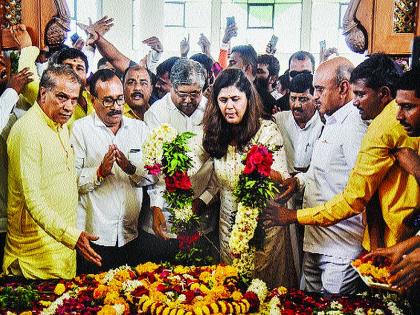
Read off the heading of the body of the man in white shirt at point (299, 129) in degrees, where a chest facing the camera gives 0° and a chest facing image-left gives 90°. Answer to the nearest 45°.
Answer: approximately 45°

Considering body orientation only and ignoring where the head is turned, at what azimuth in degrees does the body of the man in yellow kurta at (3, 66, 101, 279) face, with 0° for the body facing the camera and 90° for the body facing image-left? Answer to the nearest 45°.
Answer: approximately 315°

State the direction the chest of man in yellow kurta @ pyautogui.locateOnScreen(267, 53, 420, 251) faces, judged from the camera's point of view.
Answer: to the viewer's left

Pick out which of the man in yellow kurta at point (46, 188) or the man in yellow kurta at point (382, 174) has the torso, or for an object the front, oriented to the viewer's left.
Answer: the man in yellow kurta at point (382, 174)

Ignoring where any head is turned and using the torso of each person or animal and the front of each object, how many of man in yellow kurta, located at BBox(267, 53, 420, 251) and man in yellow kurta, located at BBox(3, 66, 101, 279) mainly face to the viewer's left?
1

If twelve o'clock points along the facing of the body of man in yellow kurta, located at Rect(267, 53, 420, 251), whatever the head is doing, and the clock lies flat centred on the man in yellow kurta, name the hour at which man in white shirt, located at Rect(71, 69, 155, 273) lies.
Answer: The man in white shirt is roughly at 12 o'clock from the man in yellow kurta.

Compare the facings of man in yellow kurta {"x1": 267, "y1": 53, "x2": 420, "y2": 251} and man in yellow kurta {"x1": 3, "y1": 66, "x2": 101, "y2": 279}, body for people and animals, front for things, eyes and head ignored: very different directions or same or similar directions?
very different directions

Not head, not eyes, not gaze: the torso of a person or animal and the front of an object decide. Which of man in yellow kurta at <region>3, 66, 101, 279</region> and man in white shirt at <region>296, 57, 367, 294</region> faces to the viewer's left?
the man in white shirt

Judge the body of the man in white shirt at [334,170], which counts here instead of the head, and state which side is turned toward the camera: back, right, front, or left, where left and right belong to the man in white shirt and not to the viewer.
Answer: left

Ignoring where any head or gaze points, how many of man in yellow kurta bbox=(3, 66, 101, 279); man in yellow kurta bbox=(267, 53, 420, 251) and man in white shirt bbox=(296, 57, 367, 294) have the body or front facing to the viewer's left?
2

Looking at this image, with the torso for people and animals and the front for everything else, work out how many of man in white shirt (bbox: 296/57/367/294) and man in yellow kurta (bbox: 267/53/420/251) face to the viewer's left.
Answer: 2

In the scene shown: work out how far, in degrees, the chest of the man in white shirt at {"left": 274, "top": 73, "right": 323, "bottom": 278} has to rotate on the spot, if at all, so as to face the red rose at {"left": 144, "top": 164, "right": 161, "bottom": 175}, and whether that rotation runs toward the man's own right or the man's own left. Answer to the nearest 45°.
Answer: approximately 45° to the man's own right

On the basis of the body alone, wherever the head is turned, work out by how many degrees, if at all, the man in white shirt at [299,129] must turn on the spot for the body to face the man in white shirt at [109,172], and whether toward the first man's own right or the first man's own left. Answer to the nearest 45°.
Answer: approximately 45° to the first man's own right

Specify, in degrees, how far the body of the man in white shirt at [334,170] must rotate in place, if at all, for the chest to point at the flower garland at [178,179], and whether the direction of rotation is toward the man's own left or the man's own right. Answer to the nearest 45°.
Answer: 0° — they already face it

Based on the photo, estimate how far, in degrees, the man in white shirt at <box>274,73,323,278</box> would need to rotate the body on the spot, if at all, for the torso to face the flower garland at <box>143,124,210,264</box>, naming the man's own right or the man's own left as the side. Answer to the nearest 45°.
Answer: approximately 45° to the man's own right
